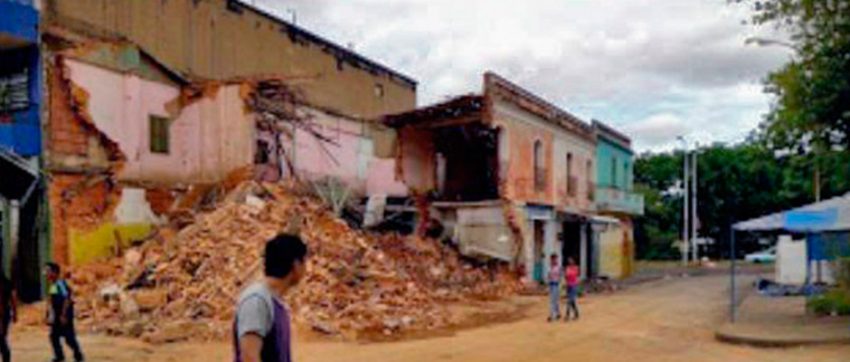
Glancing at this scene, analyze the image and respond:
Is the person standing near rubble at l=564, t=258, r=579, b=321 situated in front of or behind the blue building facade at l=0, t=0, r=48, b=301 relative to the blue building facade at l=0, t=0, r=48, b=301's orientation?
in front

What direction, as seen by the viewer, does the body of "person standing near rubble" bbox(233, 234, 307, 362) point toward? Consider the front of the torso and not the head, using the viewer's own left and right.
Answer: facing to the right of the viewer

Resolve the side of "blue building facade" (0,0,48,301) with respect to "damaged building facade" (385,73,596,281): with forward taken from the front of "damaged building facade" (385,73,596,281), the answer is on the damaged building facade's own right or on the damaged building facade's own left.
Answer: on the damaged building facade's own right

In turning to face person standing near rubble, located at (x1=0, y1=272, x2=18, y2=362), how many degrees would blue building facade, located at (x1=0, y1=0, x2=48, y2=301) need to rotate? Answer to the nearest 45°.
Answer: approximately 45° to its right

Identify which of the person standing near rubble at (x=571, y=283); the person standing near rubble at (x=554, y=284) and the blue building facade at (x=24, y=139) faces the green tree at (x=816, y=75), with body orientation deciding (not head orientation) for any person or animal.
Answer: the blue building facade
